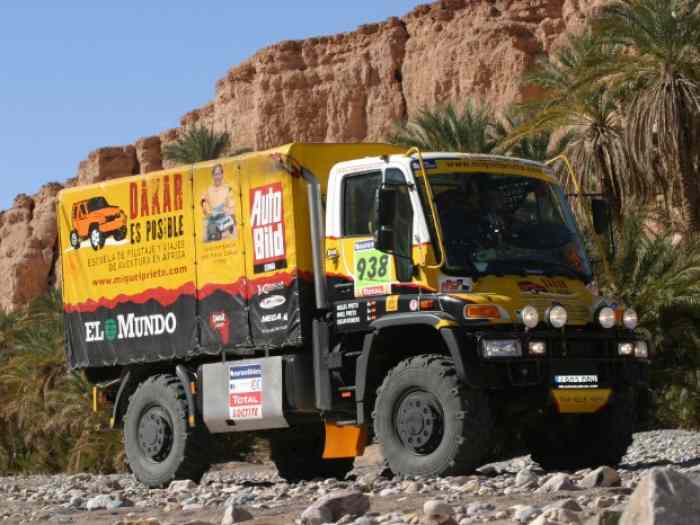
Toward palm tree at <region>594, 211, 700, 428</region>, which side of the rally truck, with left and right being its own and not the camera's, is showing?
left

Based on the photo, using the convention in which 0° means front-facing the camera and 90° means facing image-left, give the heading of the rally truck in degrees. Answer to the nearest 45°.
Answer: approximately 315°

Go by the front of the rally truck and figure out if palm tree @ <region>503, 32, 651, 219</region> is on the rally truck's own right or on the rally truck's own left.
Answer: on the rally truck's own left

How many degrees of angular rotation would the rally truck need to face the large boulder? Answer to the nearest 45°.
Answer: approximately 45° to its right

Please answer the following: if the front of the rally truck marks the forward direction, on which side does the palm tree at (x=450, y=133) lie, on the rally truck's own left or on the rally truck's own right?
on the rally truck's own left

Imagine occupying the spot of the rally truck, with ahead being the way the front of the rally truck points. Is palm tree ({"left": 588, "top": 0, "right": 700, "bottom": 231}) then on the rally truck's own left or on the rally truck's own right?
on the rally truck's own left

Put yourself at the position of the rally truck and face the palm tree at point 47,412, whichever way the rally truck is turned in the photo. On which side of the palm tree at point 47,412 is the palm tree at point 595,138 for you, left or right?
right
